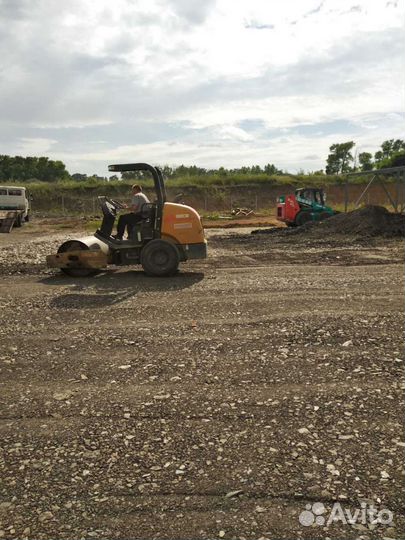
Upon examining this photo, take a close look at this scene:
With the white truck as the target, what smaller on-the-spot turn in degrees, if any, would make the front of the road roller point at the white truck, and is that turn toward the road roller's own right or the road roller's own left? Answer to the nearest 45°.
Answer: approximately 90° to the road roller's own right

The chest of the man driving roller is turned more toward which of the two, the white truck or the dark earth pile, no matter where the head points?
the white truck

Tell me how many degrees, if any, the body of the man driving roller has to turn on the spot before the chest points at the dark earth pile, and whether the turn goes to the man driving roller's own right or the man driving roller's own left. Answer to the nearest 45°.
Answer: approximately 135° to the man driving roller's own right

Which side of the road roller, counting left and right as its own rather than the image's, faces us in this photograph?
left

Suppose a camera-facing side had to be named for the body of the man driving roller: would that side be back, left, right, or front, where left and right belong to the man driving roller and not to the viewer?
left

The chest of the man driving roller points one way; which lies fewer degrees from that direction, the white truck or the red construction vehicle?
the white truck

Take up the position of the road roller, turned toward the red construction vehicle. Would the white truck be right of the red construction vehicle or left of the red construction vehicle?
left

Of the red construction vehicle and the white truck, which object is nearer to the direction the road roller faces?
the white truck

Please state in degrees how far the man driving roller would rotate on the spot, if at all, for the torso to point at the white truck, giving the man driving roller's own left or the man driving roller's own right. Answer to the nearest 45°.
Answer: approximately 90° to the man driving roller's own right
